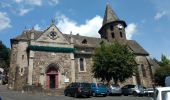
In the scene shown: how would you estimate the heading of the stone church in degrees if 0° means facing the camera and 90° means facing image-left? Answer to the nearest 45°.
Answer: approximately 0°

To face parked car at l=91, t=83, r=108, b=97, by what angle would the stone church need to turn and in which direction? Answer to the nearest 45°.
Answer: approximately 45° to its left

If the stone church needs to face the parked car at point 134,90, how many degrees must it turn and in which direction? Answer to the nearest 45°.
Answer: approximately 45° to its left

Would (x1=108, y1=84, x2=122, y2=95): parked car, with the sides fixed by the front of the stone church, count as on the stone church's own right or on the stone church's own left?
on the stone church's own left

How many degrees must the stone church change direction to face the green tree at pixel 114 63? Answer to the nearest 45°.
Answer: approximately 90° to its left

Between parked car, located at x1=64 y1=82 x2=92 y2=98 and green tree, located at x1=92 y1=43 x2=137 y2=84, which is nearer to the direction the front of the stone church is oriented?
the parked car

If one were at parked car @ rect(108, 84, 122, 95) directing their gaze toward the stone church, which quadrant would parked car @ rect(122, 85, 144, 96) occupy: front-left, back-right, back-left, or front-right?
back-right
